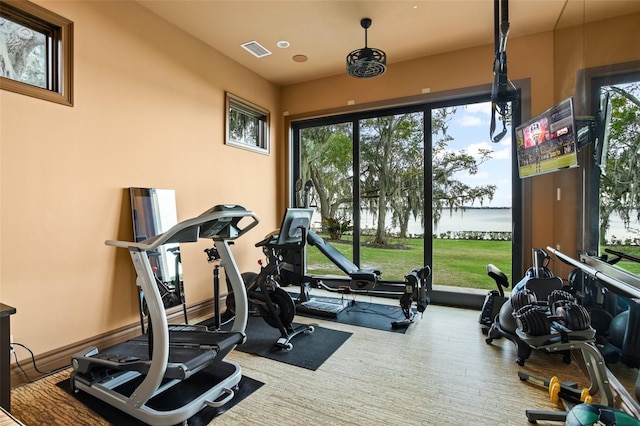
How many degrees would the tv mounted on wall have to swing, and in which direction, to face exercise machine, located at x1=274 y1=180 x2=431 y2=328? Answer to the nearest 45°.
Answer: approximately 45° to its right

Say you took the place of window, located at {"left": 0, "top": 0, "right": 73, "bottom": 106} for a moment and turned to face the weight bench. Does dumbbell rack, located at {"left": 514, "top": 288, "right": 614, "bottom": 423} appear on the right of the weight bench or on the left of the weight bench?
right

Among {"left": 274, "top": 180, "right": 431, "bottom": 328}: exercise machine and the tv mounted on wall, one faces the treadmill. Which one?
the tv mounted on wall
